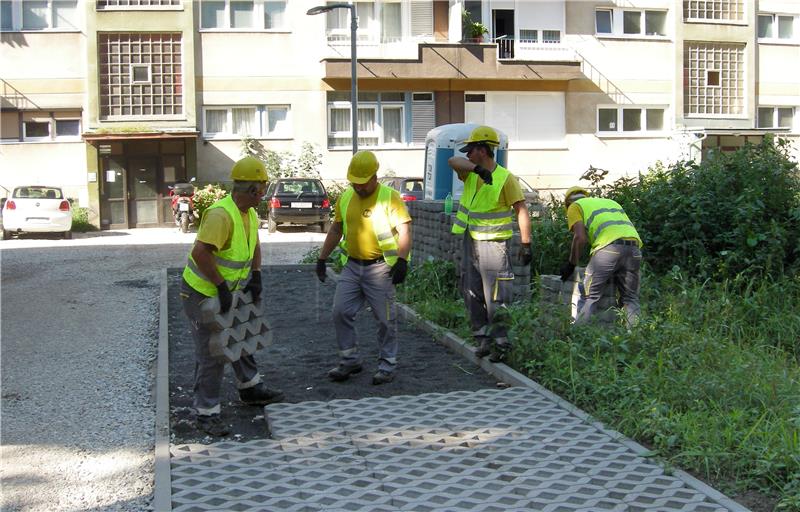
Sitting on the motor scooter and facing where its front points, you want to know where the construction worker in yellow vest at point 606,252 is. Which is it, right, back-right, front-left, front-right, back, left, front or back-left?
back

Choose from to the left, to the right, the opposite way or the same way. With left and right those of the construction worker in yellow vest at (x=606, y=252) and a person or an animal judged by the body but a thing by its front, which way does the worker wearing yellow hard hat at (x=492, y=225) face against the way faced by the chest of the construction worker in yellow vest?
to the left

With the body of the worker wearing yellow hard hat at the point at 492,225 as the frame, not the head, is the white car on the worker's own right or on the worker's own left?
on the worker's own right

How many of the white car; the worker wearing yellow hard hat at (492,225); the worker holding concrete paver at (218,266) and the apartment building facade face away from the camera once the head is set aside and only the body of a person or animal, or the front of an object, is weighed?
1

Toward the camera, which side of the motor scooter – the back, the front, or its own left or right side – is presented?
back

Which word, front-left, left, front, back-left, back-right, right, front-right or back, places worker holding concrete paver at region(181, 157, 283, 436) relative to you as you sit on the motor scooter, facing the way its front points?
back

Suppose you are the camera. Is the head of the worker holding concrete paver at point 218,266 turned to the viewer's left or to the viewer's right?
to the viewer's right

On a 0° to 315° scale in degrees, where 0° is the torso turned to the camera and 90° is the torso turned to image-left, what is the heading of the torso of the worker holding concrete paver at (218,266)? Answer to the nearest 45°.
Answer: approximately 315°

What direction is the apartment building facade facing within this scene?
toward the camera

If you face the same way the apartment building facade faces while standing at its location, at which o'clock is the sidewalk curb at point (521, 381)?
The sidewalk curb is roughly at 12 o'clock from the apartment building facade.

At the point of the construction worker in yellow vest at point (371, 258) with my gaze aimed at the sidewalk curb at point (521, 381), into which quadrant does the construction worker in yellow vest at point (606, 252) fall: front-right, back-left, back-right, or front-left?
front-left

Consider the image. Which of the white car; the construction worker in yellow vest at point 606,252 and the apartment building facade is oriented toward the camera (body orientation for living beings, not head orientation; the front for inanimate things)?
the apartment building facade

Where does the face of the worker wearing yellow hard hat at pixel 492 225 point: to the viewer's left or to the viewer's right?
to the viewer's left

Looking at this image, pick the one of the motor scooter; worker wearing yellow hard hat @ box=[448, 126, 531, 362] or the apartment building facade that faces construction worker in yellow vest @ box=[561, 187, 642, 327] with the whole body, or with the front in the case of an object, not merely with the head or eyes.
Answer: the apartment building facade

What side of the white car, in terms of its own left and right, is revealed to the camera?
back
